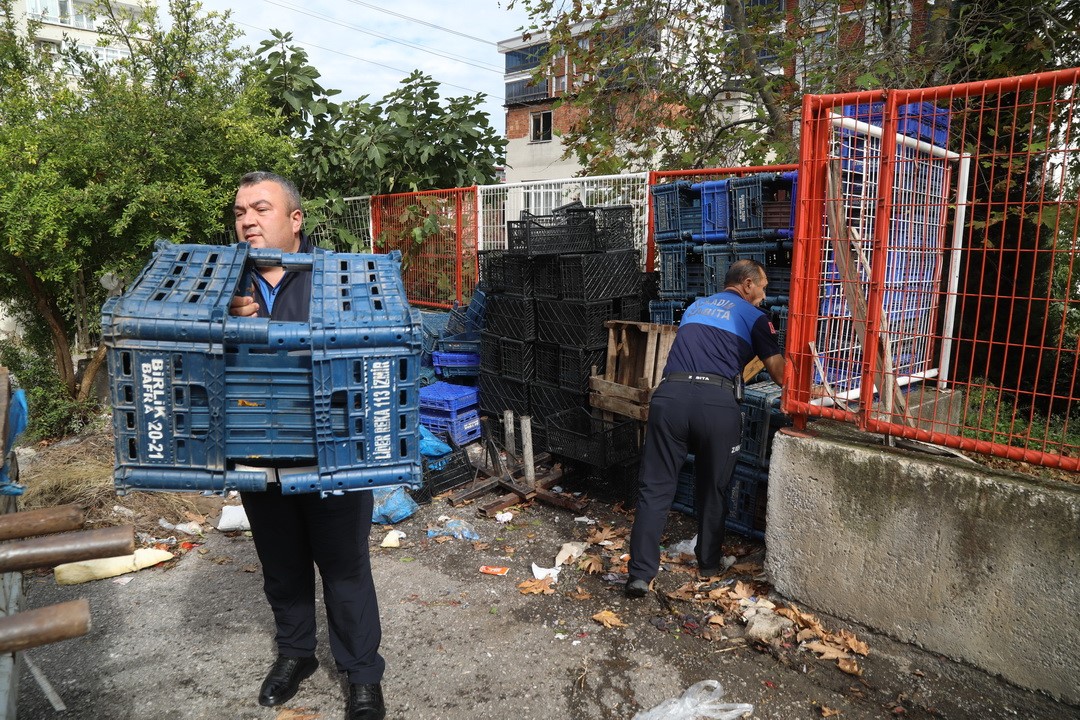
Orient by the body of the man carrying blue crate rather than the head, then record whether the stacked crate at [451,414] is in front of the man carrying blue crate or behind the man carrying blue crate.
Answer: behind

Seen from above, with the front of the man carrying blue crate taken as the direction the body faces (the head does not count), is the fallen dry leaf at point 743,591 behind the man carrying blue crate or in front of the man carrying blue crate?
behind

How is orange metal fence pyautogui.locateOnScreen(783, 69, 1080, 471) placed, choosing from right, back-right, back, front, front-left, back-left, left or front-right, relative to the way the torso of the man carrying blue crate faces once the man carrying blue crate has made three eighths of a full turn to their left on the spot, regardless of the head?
front

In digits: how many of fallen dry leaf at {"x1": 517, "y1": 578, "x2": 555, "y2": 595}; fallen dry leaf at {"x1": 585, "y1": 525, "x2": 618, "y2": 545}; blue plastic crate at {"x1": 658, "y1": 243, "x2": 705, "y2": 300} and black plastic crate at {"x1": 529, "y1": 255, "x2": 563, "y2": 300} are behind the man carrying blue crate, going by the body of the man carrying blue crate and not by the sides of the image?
4

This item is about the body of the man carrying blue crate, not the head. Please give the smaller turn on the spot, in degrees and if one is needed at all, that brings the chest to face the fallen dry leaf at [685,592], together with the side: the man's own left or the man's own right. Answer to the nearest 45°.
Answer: approximately 135° to the man's own left

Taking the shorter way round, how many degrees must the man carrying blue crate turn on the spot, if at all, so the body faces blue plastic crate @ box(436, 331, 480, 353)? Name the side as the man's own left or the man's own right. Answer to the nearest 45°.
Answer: approximately 135° to the man's own right

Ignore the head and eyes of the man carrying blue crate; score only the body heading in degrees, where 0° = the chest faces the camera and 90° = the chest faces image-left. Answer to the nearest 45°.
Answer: approximately 45°

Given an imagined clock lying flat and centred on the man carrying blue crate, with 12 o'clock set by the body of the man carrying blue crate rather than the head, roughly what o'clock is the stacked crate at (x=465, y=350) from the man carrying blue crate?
The stacked crate is roughly at 5 o'clock from the man carrying blue crate.

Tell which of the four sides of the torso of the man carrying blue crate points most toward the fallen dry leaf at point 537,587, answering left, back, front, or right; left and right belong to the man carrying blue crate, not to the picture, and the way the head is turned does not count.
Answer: back

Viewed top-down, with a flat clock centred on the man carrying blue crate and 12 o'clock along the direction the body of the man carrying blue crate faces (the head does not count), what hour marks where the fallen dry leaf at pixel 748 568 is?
The fallen dry leaf is roughly at 7 o'clock from the man carrying blue crate.

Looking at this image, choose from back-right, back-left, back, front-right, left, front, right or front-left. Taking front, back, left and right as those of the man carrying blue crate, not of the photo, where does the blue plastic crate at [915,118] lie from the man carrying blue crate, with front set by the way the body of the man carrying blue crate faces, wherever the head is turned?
back-left

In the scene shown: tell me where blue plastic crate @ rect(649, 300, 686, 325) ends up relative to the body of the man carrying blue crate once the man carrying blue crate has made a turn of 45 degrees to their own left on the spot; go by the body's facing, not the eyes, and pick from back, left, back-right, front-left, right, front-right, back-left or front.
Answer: back-left

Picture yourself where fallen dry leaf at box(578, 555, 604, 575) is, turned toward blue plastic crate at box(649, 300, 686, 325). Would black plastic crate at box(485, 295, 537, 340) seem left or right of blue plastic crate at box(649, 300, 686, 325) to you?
left

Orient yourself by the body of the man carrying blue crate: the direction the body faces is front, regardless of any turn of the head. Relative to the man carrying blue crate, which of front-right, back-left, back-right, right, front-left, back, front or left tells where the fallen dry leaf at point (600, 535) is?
back

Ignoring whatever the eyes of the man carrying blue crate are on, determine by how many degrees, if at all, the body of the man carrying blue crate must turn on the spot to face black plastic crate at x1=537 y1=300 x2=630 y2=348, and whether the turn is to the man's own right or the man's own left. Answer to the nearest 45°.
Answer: approximately 180°

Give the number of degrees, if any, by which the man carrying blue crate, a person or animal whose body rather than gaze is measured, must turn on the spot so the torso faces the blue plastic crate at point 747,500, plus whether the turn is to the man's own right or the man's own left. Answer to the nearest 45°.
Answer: approximately 135° to the man's own left

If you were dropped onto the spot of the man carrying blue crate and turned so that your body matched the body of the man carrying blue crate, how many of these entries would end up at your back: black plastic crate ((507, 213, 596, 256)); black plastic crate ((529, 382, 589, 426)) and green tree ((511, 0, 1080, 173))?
3

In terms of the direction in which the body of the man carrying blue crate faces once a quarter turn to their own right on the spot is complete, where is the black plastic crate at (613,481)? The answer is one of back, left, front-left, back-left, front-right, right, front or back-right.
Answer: right

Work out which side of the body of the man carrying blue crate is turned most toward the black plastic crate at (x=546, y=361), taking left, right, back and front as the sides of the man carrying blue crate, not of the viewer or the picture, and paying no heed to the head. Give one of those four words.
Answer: back

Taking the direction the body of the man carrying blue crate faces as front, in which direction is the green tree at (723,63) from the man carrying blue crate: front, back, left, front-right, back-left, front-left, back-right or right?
back
